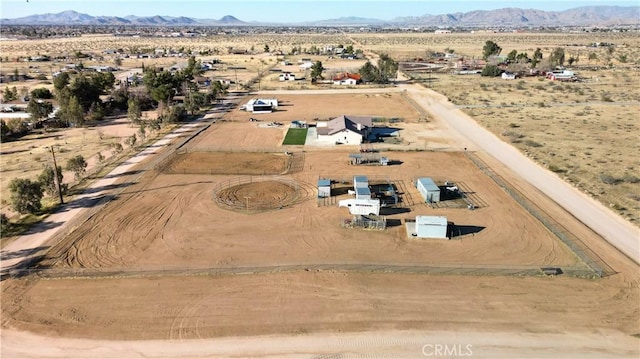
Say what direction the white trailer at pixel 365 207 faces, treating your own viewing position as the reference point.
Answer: facing to the left of the viewer

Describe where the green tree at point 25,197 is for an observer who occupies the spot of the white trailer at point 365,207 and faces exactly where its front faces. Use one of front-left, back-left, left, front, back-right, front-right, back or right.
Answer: front

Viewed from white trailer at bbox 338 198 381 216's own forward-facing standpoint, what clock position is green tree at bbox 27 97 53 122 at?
The green tree is roughly at 1 o'clock from the white trailer.

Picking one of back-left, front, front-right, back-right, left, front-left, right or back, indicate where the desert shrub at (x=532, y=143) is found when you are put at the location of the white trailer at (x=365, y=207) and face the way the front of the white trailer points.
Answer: back-right

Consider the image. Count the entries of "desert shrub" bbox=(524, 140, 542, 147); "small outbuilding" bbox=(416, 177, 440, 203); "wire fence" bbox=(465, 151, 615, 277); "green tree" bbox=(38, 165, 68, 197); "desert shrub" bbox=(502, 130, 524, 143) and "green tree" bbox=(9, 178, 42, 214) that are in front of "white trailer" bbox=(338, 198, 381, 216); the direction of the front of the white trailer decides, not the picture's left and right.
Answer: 2

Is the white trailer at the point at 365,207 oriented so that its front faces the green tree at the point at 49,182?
yes

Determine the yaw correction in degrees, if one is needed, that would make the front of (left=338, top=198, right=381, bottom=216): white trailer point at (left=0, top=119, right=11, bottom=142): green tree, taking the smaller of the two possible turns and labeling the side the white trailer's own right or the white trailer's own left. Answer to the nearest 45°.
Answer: approximately 45° to the white trailer's own right

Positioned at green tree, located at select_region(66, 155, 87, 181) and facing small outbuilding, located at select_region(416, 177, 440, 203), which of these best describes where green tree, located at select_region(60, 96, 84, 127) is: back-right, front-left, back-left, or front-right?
back-left

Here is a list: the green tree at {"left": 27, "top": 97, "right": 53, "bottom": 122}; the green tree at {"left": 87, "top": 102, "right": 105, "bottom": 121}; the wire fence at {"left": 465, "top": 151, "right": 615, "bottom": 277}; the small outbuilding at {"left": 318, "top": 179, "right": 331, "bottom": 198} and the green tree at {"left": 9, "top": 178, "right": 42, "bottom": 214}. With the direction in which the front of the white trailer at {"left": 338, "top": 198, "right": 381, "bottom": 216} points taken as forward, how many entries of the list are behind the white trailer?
1

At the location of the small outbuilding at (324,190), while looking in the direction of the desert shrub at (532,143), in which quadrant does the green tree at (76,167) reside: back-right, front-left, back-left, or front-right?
back-left

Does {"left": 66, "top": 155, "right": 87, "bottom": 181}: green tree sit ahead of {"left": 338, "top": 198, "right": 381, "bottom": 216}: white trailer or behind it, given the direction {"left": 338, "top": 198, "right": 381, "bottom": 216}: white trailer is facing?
ahead

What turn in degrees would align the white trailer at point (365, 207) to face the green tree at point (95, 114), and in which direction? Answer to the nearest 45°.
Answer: approximately 45° to its right

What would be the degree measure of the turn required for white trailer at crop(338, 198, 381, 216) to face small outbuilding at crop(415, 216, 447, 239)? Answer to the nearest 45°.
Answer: approximately 135° to its left

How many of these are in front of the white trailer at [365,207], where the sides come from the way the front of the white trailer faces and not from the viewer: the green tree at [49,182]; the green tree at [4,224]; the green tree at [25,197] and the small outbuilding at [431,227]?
3

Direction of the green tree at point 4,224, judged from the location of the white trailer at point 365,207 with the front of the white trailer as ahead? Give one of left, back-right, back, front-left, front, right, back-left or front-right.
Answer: front
